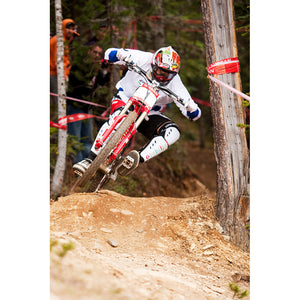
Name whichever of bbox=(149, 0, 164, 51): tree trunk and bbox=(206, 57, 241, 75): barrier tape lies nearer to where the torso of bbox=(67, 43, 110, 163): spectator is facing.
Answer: the barrier tape

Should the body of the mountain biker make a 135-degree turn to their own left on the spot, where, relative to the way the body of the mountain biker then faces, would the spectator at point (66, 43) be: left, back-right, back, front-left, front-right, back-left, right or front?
left

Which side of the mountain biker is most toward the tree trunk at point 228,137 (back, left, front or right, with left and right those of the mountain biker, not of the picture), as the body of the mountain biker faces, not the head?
left

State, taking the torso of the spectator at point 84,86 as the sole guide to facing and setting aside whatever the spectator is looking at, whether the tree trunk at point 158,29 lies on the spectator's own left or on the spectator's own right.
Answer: on the spectator's own left

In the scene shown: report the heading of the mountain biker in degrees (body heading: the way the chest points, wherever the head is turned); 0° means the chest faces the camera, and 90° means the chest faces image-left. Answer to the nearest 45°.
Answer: approximately 0°

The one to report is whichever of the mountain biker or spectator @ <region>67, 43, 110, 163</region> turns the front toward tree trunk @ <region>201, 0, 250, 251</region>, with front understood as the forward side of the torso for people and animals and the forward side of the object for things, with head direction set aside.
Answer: the spectator

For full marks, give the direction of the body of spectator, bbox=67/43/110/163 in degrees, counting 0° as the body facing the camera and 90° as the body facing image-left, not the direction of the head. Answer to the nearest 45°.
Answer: approximately 315°

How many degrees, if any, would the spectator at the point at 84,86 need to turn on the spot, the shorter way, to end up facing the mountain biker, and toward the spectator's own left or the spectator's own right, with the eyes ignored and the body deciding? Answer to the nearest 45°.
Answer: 0° — they already face them

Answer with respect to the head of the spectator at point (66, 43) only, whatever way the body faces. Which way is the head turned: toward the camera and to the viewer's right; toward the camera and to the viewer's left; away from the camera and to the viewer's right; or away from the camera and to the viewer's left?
toward the camera and to the viewer's right
